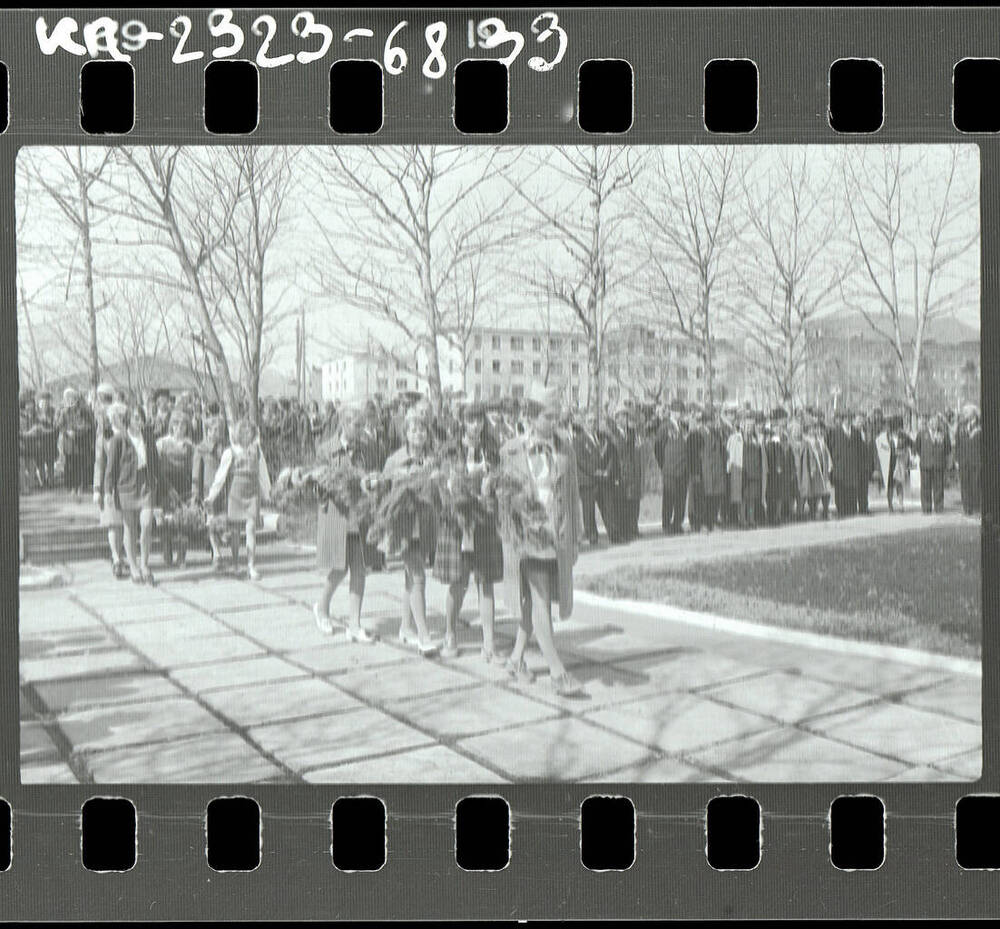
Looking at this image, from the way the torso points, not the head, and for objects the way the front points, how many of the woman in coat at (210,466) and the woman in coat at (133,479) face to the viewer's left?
0

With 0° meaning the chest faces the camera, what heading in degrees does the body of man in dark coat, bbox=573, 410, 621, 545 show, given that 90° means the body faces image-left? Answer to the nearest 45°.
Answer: approximately 0°

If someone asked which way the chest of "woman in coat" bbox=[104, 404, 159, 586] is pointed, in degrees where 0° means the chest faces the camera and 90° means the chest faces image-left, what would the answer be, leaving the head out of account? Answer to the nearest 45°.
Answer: approximately 315°

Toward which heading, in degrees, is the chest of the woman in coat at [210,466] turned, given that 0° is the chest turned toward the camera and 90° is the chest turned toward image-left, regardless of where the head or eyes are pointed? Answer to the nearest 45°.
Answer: approximately 315°
